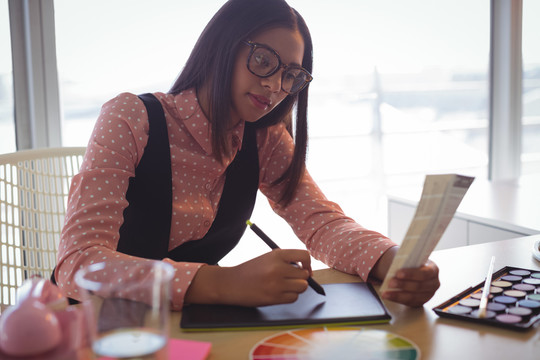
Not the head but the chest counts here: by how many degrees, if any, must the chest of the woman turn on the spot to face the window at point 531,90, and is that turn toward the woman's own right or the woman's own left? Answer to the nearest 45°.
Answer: approximately 90° to the woman's own left

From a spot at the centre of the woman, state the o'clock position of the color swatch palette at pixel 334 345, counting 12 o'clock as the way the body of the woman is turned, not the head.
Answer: The color swatch palette is roughly at 1 o'clock from the woman.

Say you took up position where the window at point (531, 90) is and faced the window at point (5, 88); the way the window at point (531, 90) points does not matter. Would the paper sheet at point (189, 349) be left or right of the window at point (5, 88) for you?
left

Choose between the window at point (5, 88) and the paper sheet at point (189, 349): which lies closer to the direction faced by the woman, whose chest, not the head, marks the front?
the paper sheet

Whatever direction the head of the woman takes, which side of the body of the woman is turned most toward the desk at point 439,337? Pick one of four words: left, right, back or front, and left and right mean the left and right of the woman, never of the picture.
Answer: front

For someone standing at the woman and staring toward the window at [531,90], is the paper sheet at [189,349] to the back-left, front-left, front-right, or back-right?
back-right

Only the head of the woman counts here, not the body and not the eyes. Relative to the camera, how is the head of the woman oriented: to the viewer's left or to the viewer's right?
to the viewer's right

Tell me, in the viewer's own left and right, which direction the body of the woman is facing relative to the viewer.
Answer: facing the viewer and to the right of the viewer
